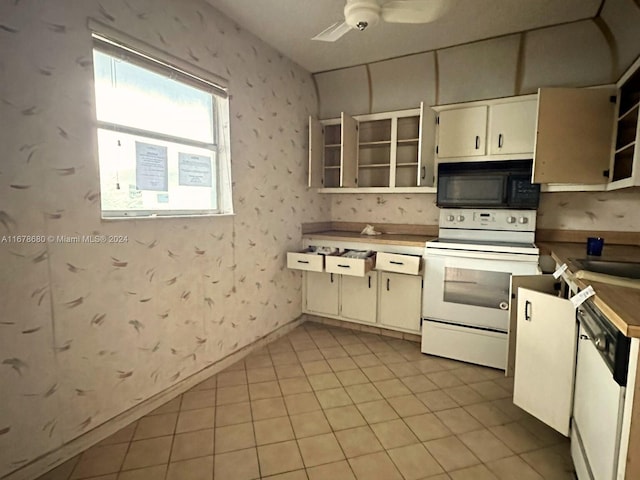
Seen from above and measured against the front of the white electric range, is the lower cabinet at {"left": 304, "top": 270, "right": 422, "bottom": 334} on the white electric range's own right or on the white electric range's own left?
on the white electric range's own right

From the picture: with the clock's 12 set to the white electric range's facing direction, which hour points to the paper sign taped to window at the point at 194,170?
The paper sign taped to window is roughly at 2 o'clock from the white electric range.

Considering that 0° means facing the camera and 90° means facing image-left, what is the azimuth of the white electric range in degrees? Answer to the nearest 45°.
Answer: approximately 0°

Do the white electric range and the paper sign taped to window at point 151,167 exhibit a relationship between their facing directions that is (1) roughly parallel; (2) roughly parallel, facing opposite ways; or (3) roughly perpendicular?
roughly perpendicular

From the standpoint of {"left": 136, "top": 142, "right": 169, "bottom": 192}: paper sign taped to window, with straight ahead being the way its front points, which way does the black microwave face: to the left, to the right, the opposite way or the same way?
to the right

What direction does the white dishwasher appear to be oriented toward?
to the viewer's left

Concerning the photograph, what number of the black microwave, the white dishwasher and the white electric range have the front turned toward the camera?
2

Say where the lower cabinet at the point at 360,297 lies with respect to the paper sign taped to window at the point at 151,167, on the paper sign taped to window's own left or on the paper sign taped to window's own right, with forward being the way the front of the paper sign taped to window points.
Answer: on the paper sign taped to window's own left

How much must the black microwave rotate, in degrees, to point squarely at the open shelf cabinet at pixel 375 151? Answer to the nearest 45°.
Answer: approximately 90° to its right

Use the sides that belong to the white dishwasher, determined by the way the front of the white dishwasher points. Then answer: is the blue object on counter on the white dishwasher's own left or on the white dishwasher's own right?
on the white dishwasher's own right

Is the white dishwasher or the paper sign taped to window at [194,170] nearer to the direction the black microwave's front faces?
the white dishwasher

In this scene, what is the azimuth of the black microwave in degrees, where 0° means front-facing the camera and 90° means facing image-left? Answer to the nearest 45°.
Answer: approximately 0°

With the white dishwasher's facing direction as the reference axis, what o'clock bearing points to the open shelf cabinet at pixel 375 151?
The open shelf cabinet is roughly at 1 o'clock from the white dishwasher.
